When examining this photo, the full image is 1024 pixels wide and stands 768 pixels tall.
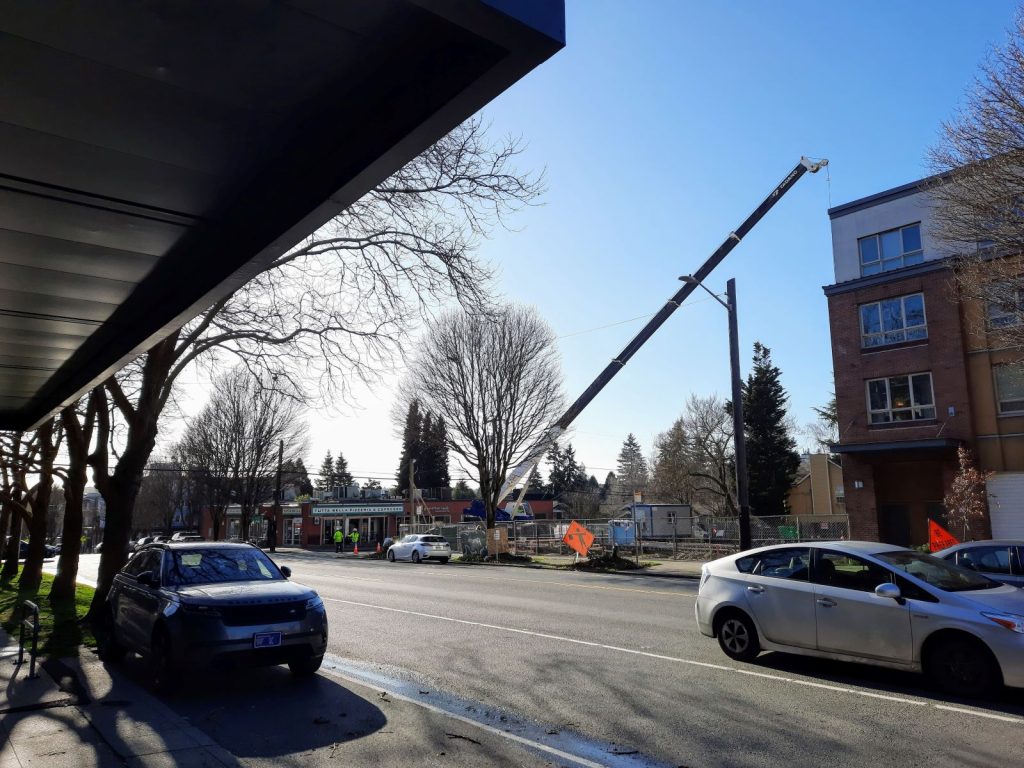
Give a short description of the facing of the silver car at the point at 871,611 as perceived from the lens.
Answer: facing the viewer and to the right of the viewer

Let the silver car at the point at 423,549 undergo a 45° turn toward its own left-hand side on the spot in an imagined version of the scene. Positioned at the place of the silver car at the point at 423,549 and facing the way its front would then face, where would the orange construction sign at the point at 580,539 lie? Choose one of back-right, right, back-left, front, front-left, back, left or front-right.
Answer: back-left

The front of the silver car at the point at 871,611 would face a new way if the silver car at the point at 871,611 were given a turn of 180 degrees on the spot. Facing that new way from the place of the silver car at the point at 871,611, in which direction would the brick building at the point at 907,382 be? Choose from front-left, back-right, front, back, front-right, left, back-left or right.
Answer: front-right

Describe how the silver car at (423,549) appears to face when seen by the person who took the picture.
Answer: facing away from the viewer and to the left of the viewer

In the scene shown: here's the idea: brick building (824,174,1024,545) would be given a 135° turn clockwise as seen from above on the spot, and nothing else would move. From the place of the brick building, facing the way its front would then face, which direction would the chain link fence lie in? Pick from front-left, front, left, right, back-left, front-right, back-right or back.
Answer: left

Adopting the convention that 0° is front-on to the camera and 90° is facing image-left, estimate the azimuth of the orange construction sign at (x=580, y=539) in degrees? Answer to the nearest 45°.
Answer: approximately 0°

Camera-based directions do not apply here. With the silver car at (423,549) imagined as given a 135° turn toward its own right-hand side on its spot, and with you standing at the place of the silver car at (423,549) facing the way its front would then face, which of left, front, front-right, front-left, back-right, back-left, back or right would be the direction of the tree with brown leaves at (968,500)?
front-right

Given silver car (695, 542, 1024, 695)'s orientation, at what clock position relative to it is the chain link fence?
The chain link fence is roughly at 7 o'clock from the silver car.

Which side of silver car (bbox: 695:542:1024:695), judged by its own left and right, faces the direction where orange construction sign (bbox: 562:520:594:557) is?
back
